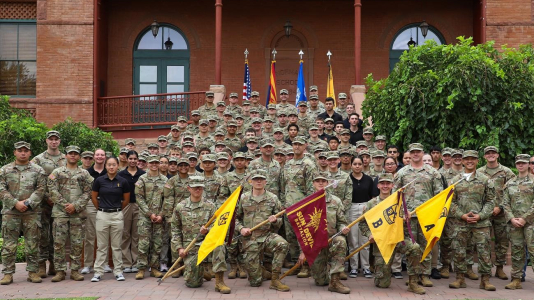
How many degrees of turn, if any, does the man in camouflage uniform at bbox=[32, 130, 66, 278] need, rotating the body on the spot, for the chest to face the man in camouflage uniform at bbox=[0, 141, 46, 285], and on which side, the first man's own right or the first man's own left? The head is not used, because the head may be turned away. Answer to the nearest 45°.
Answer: approximately 45° to the first man's own right

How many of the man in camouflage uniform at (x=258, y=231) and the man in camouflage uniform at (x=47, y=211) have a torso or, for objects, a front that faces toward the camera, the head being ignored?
2

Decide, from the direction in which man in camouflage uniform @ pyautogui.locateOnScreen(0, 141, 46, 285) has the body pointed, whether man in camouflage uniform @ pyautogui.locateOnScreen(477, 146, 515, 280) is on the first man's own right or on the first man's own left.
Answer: on the first man's own left

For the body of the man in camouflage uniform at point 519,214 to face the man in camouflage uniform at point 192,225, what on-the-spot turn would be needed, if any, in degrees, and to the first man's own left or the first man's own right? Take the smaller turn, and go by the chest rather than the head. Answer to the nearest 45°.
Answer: approximately 45° to the first man's own right

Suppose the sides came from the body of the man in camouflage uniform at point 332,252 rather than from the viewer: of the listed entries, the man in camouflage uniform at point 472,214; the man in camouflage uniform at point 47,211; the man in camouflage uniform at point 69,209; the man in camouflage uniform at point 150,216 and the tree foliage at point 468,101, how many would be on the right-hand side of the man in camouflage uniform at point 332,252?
3

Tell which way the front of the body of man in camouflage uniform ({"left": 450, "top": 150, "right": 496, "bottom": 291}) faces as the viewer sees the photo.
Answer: toward the camera

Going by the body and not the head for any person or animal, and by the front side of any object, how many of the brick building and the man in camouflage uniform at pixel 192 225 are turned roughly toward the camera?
2

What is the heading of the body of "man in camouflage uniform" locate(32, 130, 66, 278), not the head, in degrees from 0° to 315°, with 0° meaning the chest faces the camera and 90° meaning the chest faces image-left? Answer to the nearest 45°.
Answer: approximately 0°

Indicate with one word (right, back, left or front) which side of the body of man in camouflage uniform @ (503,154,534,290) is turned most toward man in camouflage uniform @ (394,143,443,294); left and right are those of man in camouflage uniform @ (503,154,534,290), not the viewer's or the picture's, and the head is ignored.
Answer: right
